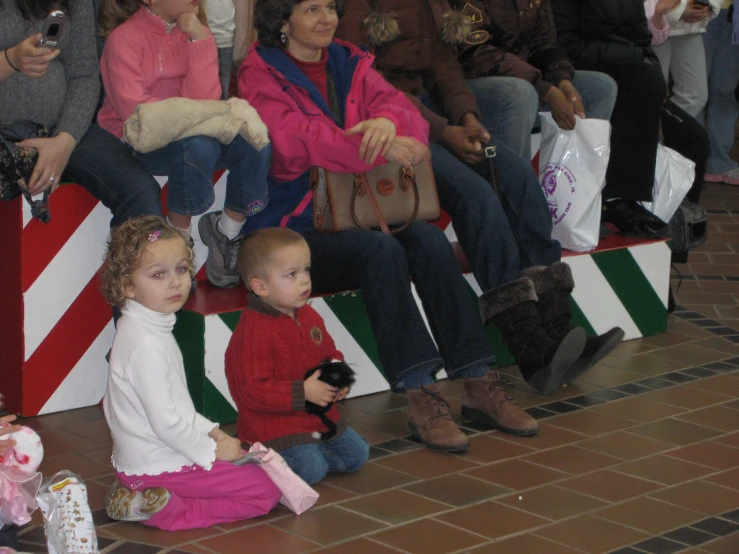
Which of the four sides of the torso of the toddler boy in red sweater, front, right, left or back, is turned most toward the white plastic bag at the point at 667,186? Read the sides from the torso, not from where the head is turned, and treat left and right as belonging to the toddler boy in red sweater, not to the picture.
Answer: left

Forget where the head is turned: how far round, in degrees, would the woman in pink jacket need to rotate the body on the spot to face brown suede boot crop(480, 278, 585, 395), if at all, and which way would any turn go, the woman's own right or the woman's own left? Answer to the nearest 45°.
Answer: approximately 45° to the woman's own left

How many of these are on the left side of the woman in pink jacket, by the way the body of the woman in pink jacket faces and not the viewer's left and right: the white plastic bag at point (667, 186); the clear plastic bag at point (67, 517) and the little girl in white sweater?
1

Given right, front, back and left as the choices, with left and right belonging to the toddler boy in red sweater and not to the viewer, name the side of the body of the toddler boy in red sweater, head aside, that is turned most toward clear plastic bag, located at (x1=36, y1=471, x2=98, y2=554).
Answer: right

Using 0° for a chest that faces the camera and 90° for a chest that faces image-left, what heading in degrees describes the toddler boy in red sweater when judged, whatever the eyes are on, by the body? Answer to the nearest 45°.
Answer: approximately 315°

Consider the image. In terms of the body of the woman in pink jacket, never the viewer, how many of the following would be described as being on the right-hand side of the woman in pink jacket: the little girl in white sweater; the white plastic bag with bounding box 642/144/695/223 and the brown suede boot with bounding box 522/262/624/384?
1

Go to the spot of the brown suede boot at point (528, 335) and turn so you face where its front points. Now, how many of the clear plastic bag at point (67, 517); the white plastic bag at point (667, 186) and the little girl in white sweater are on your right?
2

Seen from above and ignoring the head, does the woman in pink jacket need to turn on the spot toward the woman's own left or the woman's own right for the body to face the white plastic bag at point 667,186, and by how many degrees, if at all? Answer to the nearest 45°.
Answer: approximately 90° to the woman's own left

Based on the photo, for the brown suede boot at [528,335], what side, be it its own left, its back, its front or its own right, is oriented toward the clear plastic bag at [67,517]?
right

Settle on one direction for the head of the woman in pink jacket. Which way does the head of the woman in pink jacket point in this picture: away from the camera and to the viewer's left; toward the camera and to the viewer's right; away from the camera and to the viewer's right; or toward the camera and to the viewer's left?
toward the camera and to the viewer's right
